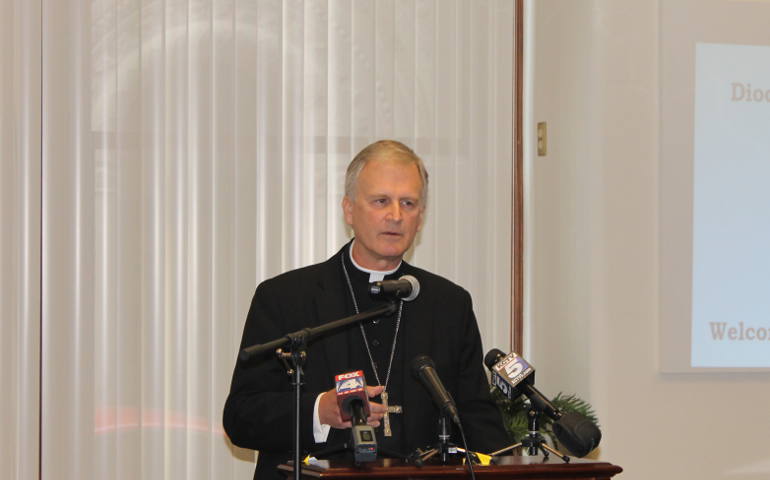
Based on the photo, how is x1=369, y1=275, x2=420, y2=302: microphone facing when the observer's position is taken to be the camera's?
facing away from the viewer and to the right of the viewer

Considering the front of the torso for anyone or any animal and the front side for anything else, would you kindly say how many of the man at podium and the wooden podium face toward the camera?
2

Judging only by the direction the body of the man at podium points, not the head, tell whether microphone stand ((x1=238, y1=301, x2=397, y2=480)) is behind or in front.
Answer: in front

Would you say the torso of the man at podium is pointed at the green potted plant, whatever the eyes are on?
no

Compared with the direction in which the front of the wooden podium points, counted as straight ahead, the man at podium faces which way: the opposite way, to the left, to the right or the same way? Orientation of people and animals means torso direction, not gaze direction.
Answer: the same way

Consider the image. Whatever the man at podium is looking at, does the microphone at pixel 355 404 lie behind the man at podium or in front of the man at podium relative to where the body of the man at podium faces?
in front

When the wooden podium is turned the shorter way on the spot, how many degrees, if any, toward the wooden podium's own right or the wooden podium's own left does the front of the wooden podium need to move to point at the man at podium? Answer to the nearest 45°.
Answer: approximately 180°

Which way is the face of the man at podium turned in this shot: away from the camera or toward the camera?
toward the camera

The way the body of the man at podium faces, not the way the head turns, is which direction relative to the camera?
toward the camera

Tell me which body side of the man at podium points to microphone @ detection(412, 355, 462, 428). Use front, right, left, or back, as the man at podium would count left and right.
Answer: front

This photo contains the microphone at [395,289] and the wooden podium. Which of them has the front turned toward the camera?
the wooden podium

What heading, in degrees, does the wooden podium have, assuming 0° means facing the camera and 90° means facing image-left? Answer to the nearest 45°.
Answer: approximately 0°
